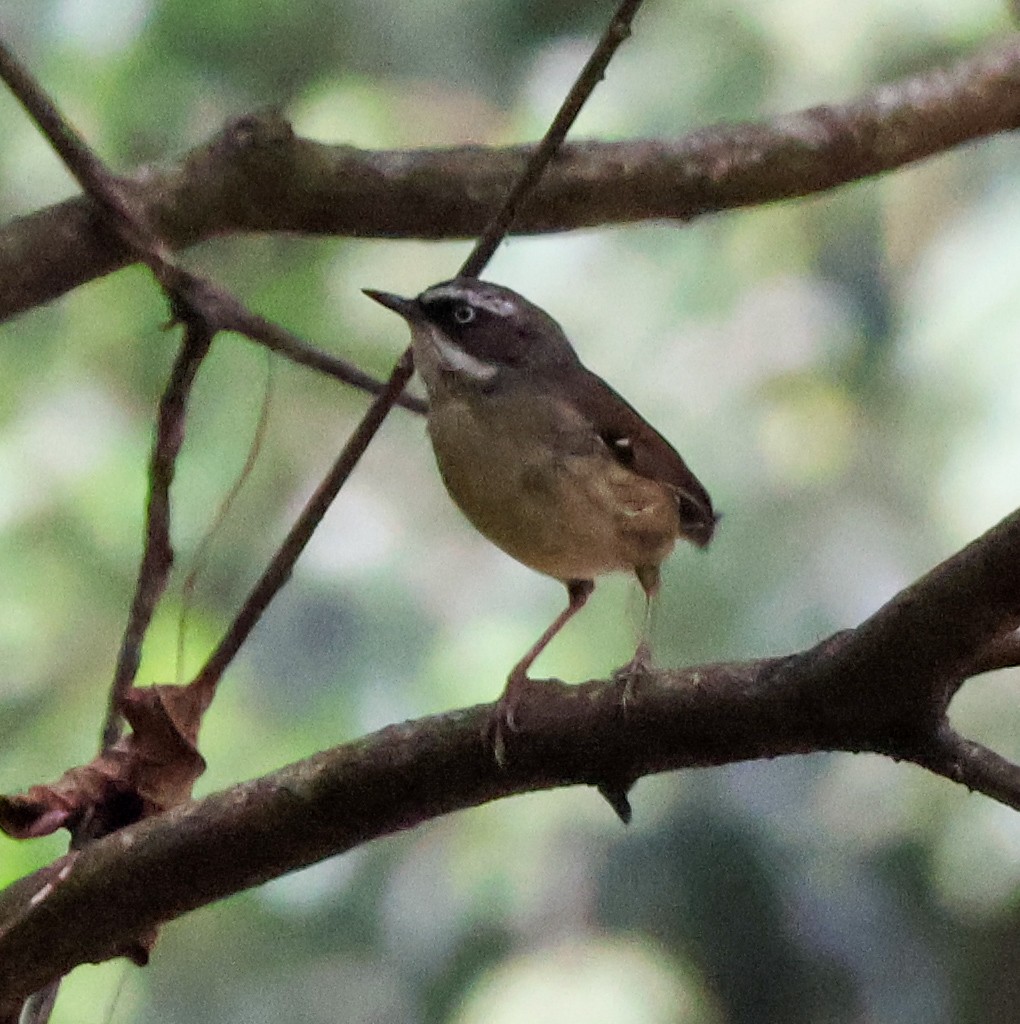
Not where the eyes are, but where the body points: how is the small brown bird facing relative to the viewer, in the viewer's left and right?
facing the viewer and to the left of the viewer
